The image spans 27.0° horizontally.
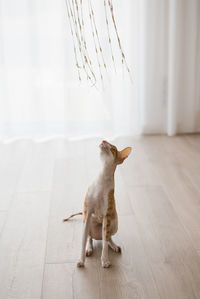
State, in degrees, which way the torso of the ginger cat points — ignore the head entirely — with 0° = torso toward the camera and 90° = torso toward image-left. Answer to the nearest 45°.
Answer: approximately 45°

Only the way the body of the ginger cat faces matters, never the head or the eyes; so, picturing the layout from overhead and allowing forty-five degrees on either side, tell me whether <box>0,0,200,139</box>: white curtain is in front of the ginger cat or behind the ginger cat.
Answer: behind
